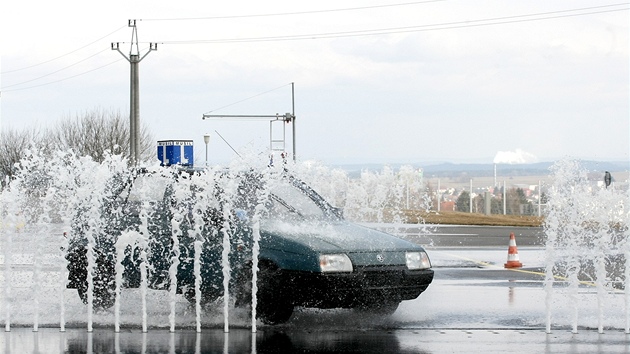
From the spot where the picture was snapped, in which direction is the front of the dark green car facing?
facing the viewer and to the right of the viewer

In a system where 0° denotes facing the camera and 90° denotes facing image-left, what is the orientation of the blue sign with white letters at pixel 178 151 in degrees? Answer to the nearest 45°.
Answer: approximately 0°

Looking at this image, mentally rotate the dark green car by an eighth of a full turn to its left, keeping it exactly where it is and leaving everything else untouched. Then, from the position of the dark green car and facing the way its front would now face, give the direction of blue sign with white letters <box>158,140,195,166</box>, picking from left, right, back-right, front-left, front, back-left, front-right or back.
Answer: left
